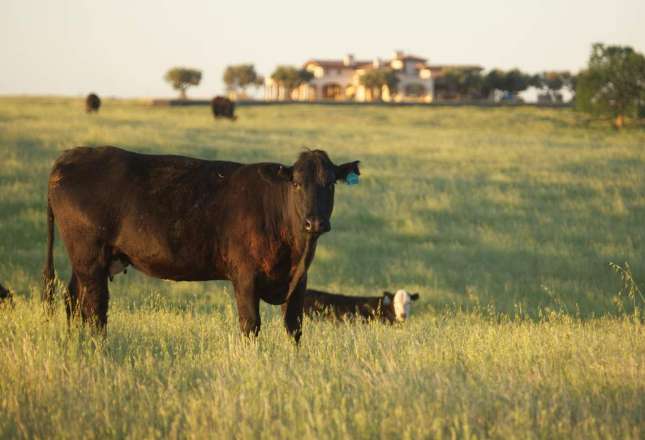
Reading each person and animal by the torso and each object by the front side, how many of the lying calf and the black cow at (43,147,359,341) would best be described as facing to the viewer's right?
2

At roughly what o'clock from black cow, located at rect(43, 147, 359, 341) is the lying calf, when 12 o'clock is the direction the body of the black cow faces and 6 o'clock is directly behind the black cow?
The lying calf is roughly at 10 o'clock from the black cow.

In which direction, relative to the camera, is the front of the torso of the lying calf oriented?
to the viewer's right

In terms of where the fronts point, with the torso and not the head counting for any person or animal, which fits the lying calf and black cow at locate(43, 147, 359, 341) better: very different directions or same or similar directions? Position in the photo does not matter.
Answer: same or similar directions

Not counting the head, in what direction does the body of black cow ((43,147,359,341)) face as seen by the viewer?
to the viewer's right

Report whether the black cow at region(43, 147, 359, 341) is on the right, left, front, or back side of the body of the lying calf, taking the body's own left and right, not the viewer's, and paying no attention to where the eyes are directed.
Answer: right
